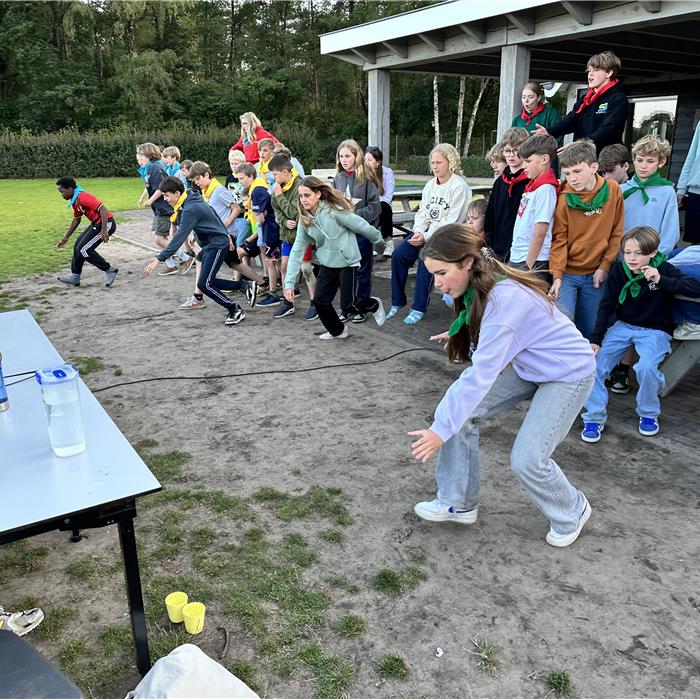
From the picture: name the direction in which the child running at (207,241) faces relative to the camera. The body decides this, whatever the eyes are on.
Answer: to the viewer's left

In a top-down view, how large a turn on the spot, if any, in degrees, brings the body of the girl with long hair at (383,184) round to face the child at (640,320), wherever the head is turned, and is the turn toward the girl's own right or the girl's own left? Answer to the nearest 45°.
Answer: approximately 45° to the girl's own left

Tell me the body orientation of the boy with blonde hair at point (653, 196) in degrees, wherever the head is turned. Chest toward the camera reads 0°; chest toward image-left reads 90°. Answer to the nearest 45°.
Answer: approximately 45°

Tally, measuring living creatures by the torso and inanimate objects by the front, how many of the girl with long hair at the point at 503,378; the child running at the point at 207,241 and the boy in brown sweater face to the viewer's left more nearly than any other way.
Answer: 2

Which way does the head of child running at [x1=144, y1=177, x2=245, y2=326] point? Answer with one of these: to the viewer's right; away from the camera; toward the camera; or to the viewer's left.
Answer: to the viewer's left

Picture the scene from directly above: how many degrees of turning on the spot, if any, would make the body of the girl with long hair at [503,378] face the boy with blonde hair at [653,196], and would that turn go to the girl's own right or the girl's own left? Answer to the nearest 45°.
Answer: approximately 90° to the girl's own right

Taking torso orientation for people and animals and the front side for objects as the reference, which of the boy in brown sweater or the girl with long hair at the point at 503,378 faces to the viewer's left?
the girl with long hair

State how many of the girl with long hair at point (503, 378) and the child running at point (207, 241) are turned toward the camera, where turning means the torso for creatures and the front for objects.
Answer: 0

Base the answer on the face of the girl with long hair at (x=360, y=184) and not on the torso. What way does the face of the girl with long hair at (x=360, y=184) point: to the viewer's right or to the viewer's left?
to the viewer's left

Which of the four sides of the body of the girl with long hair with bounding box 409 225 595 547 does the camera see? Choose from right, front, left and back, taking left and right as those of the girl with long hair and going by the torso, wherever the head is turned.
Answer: left
